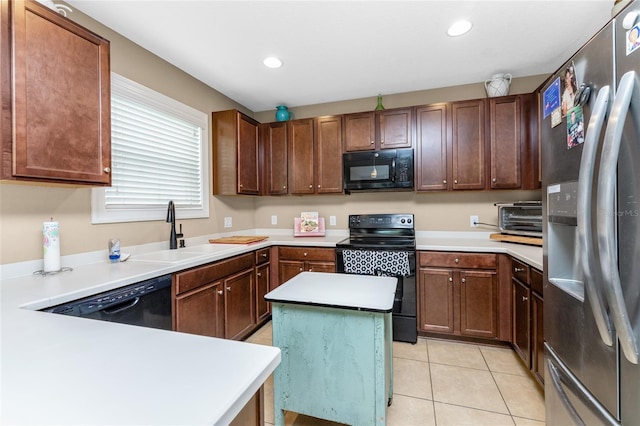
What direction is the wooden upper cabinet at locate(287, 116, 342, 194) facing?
toward the camera

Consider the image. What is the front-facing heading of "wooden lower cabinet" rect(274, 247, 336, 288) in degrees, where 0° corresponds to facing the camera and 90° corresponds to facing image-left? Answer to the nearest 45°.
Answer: approximately 0°

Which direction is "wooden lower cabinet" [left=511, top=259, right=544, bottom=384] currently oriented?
to the viewer's left

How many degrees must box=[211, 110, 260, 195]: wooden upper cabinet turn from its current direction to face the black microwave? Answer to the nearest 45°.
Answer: approximately 45° to its left

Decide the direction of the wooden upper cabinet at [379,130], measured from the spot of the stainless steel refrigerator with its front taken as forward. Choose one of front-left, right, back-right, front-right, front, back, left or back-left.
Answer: right

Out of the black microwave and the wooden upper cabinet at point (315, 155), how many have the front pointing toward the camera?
2

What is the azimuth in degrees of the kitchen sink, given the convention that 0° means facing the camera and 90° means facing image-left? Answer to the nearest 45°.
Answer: approximately 315°

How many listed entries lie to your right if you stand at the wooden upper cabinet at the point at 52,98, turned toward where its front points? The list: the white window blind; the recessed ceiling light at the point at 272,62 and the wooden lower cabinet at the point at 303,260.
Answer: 0

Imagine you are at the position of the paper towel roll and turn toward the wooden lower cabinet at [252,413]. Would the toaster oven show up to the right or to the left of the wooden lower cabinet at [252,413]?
left

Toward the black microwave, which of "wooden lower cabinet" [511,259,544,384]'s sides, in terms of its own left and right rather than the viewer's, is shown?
front

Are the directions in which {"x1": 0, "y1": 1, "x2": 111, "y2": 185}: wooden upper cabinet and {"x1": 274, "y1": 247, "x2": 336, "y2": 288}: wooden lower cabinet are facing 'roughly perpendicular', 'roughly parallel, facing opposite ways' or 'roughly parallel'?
roughly perpendicular

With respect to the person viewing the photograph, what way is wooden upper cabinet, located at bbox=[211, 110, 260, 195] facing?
facing the viewer and to the right of the viewer

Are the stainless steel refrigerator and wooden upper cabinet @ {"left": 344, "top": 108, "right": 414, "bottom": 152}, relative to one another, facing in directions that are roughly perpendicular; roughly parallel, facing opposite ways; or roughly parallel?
roughly perpendicular

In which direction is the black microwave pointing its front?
toward the camera
